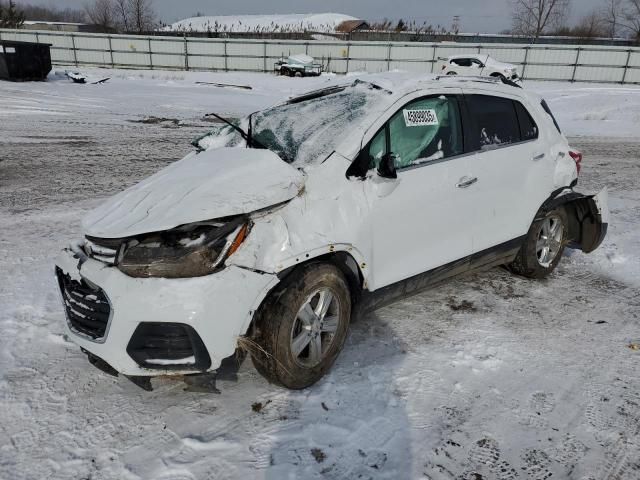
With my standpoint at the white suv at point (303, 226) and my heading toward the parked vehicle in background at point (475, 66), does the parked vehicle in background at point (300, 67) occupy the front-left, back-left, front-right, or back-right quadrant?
front-left

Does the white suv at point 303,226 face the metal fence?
no

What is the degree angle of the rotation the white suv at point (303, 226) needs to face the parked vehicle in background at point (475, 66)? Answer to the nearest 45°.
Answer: approximately 135° to its right

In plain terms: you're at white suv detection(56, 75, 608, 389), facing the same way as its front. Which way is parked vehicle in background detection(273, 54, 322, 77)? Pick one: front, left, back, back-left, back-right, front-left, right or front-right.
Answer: back-right

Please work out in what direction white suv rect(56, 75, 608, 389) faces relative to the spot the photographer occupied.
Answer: facing the viewer and to the left of the viewer

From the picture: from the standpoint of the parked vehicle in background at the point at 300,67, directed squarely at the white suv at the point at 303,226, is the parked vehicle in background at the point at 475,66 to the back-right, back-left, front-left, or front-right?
front-left
